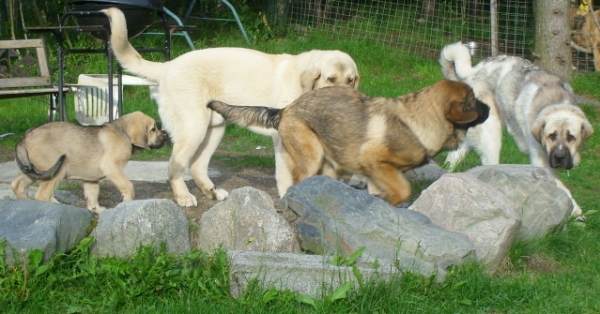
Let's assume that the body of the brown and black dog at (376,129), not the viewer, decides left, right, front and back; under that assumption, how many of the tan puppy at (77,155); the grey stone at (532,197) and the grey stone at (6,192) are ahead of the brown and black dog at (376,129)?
1

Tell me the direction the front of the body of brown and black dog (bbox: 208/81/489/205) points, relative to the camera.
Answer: to the viewer's right

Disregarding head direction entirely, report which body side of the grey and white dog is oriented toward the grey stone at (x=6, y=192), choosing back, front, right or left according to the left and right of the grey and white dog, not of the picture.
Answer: right

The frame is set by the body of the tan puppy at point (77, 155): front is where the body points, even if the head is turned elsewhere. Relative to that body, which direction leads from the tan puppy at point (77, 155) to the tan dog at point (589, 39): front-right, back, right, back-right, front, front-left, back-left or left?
front-left

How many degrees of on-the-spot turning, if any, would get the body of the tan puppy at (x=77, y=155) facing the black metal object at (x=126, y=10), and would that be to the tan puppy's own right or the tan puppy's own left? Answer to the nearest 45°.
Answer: approximately 90° to the tan puppy's own left

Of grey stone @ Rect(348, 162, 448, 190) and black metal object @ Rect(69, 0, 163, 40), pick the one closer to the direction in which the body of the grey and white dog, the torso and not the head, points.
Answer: the grey stone

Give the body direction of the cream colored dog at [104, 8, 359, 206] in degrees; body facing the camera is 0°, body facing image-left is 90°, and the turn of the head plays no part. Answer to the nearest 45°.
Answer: approximately 270°

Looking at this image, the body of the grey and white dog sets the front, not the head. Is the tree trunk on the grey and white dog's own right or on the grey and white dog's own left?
on the grey and white dog's own left

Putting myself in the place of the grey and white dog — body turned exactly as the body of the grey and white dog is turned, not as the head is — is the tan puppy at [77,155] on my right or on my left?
on my right

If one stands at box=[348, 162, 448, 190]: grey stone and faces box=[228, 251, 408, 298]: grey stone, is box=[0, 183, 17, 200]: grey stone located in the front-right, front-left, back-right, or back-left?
front-right

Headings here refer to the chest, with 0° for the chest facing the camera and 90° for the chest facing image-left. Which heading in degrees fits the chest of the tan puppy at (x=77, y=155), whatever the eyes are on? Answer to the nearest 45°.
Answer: approximately 270°

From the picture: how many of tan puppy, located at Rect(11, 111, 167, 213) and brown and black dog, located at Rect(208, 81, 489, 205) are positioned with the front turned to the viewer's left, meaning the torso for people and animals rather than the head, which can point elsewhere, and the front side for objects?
0
